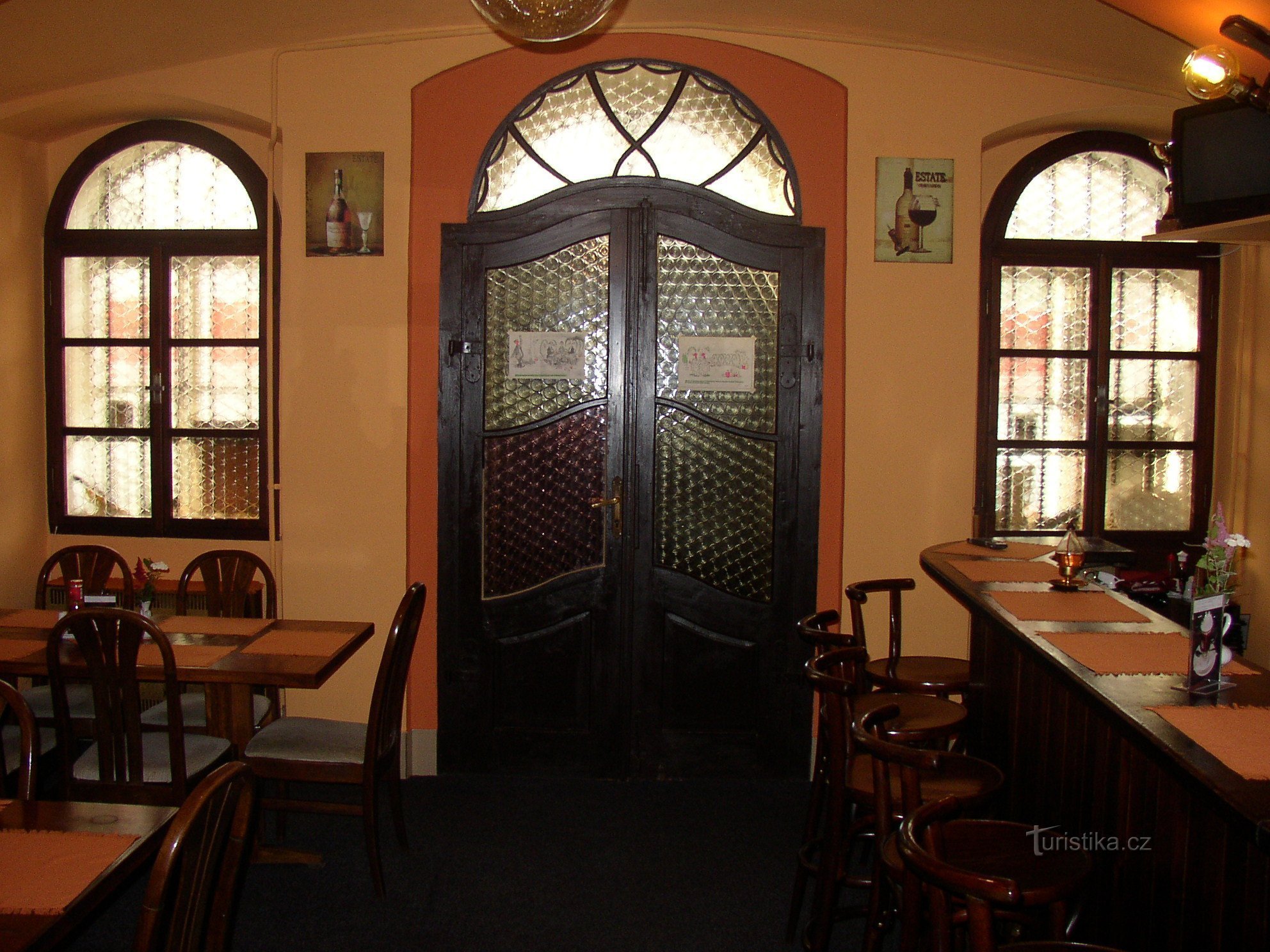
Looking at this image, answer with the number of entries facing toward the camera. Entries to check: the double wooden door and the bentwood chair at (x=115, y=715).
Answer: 1

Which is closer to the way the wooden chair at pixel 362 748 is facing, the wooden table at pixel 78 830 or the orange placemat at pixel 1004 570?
the wooden table

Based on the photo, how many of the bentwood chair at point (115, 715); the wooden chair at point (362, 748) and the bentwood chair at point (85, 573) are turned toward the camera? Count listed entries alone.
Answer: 1

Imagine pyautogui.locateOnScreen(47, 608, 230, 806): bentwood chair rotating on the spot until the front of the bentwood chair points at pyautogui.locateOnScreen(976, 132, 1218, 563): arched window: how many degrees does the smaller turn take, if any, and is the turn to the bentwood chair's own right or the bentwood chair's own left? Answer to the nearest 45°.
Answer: approximately 45° to the bentwood chair's own right

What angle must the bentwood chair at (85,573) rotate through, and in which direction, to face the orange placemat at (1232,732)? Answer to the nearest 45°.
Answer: approximately 45° to its left

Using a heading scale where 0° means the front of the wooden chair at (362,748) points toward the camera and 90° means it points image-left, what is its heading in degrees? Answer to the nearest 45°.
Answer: approximately 90°

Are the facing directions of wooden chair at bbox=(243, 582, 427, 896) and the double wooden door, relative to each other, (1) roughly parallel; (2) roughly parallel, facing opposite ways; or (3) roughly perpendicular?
roughly perpendicular

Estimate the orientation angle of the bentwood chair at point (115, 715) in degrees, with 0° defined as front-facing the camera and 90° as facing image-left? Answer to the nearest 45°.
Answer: approximately 225°

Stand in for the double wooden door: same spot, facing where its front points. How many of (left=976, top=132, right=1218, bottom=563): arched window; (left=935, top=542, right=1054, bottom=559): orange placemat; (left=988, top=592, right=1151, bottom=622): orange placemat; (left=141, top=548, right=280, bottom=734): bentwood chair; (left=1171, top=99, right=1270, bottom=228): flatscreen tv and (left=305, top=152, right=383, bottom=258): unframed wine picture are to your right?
2

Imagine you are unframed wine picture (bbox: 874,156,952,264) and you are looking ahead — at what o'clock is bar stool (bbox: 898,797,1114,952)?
The bar stool is roughly at 12 o'clock from the unframed wine picture.
